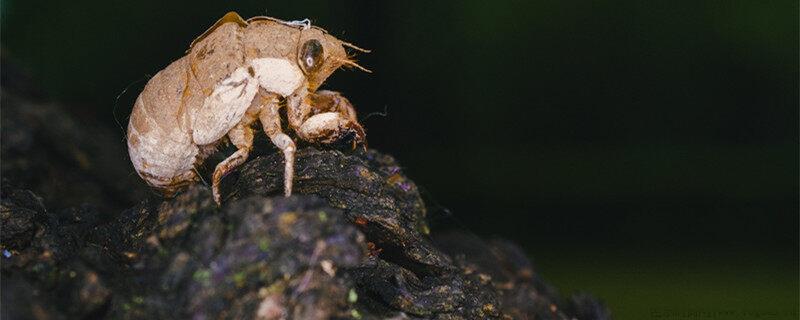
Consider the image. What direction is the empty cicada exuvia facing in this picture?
to the viewer's right
